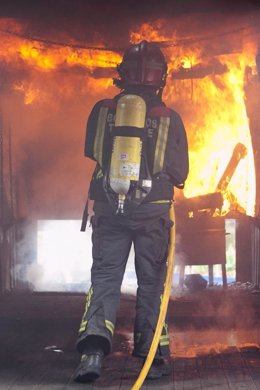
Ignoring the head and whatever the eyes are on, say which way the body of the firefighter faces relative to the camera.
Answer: away from the camera

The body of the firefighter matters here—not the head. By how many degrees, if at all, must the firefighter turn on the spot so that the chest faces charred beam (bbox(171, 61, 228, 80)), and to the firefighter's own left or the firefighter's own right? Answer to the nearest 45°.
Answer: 0° — they already face it

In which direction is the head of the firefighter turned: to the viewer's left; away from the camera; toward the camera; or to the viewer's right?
away from the camera
